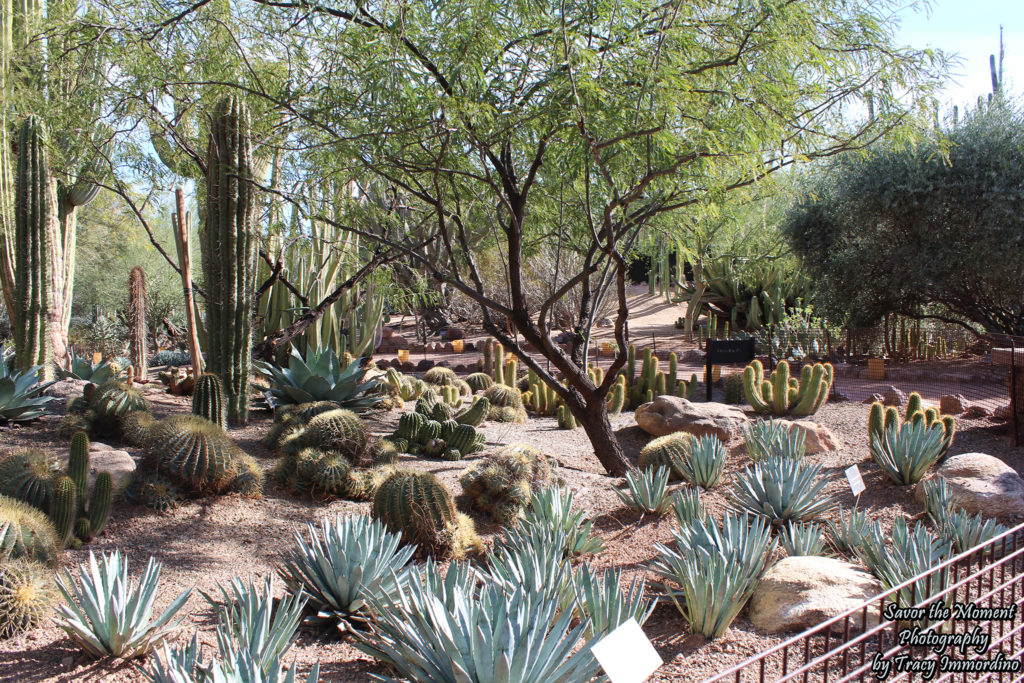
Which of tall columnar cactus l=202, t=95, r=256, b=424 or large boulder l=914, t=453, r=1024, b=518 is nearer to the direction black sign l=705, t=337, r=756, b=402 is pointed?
the large boulder

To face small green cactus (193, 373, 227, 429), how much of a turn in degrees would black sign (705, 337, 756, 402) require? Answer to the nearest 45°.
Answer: approximately 45° to its right

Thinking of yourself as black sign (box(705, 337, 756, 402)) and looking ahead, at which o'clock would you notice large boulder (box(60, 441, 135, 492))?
The large boulder is roughly at 1 o'clock from the black sign.

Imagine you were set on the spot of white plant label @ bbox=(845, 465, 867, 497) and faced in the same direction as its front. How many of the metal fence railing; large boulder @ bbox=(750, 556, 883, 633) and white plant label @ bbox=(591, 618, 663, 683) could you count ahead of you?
3

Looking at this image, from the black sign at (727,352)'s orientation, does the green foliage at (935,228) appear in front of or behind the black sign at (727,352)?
behind

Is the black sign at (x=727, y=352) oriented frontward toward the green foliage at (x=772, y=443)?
yes

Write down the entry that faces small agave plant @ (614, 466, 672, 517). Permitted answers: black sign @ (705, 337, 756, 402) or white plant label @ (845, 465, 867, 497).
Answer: the black sign

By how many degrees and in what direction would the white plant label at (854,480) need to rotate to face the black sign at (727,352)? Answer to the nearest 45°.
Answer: approximately 180°

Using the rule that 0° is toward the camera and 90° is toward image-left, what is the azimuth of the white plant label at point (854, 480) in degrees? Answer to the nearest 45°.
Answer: approximately 0°

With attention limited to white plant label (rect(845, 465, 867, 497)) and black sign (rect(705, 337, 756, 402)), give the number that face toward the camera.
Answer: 2

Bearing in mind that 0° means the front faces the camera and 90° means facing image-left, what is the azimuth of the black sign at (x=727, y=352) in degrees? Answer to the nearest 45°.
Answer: approximately 0°

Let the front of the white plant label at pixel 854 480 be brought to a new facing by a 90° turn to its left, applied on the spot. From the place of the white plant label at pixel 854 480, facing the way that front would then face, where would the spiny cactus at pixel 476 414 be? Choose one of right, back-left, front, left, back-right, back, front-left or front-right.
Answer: back-left

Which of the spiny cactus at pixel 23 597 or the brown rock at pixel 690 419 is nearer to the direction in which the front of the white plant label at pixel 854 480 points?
the spiny cactus

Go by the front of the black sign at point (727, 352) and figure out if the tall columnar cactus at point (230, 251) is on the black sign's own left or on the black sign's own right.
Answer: on the black sign's own right
